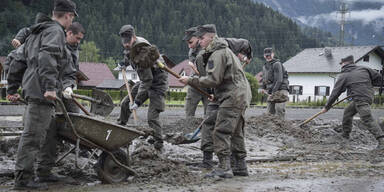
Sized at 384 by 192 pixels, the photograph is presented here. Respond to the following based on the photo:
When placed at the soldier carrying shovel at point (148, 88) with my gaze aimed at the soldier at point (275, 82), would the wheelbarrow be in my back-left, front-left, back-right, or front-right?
back-right

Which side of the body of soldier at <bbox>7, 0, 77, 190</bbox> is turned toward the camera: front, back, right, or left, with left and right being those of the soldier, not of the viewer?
right

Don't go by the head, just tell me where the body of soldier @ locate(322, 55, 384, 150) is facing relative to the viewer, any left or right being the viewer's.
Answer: facing away from the viewer and to the left of the viewer

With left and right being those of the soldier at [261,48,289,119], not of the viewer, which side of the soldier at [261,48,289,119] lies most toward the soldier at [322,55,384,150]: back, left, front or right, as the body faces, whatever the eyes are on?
left

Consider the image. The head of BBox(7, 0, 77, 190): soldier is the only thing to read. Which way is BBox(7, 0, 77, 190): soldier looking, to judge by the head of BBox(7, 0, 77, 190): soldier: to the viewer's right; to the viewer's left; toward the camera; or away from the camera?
to the viewer's right

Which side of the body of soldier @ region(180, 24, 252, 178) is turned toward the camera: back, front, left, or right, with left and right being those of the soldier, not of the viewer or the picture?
left

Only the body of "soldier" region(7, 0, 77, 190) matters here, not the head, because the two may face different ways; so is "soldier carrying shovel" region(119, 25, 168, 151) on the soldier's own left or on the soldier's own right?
on the soldier's own left

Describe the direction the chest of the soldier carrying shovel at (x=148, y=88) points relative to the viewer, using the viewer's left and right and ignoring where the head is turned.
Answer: facing the viewer and to the left of the viewer

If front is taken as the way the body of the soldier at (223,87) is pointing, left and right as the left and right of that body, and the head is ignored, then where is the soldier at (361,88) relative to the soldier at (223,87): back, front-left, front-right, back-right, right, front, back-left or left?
back-right

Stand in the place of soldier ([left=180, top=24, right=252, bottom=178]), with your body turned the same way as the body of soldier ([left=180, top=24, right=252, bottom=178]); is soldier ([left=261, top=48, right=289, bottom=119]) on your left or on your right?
on your right

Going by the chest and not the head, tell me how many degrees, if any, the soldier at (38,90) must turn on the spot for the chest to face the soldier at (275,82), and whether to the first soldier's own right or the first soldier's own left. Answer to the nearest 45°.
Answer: approximately 45° to the first soldier's own left

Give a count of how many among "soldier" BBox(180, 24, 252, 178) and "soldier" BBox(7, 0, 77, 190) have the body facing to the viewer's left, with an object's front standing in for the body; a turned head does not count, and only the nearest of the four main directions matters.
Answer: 1

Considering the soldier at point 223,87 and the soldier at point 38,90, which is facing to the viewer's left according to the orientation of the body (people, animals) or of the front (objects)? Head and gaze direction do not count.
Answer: the soldier at point 223,87

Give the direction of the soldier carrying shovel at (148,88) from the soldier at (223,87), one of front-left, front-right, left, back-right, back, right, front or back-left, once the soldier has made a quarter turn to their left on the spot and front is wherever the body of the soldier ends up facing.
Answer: back-right
